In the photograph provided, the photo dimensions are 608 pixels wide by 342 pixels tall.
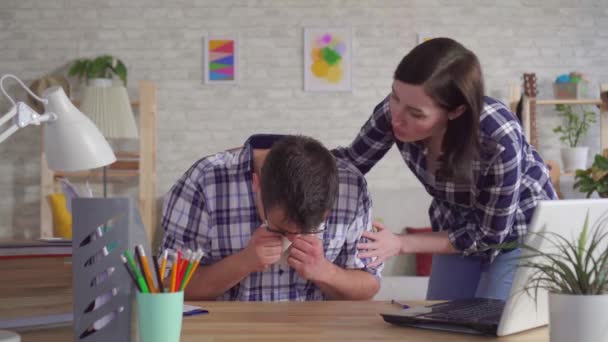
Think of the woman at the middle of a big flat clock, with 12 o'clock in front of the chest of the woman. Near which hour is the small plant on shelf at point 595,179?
The small plant on shelf is roughly at 5 o'clock from the woman.

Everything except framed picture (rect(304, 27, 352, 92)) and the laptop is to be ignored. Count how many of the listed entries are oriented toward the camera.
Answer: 1

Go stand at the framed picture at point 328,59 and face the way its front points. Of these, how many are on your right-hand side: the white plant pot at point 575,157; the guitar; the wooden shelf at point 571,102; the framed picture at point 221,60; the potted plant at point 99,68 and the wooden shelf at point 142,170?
3

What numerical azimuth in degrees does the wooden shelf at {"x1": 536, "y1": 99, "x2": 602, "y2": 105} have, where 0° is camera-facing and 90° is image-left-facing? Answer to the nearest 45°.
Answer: approximately 0°

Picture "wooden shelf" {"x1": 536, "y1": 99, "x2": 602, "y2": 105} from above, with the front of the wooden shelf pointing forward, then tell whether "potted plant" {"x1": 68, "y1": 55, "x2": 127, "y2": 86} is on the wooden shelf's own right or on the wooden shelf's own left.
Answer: on the wooden shelf's own right
